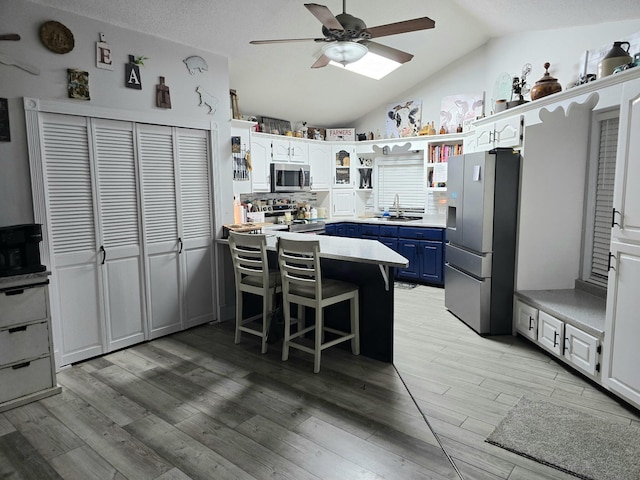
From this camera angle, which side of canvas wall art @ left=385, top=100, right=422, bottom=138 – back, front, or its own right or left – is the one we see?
front

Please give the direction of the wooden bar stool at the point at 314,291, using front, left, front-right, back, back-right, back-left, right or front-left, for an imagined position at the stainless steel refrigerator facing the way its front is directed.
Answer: front

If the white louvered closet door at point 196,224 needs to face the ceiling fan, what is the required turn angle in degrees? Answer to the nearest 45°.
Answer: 0° — it already faces it

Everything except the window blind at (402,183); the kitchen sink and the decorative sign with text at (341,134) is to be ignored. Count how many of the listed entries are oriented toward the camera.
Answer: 3

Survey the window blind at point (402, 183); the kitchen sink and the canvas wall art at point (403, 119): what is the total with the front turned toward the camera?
3

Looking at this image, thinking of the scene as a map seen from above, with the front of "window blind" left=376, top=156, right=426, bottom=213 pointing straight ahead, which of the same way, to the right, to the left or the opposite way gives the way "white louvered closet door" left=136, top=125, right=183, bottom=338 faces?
to the left

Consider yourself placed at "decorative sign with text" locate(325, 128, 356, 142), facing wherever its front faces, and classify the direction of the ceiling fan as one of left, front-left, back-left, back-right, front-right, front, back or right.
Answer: front

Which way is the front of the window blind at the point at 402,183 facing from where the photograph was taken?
facing the viewer

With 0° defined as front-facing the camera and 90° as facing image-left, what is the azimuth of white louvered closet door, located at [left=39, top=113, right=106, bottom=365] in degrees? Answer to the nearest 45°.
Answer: approximately 315°

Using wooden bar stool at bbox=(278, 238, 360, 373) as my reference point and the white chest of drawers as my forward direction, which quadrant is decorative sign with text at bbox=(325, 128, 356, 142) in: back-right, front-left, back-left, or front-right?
back-right

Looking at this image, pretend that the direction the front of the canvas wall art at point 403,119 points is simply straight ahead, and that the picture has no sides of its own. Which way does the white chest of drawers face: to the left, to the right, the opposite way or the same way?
to the left

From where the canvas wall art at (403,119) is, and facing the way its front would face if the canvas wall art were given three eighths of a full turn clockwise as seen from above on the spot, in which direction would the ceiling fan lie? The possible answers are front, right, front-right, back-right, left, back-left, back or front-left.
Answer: back-left

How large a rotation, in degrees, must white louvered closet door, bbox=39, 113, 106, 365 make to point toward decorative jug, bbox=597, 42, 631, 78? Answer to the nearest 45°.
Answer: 0° — it already faces it

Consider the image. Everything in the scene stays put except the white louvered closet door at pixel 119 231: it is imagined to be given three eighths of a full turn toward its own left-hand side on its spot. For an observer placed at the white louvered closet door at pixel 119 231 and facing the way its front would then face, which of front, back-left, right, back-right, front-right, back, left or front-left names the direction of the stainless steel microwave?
front-right

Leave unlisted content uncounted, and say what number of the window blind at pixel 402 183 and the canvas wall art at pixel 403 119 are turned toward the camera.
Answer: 2

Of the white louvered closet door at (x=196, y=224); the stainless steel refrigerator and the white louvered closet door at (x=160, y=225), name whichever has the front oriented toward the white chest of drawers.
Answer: the stainless steel refrigerator

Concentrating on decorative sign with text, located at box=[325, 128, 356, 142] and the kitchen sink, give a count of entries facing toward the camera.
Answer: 2

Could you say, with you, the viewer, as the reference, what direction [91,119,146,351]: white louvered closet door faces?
facing the viewer and to the right of the viewer
